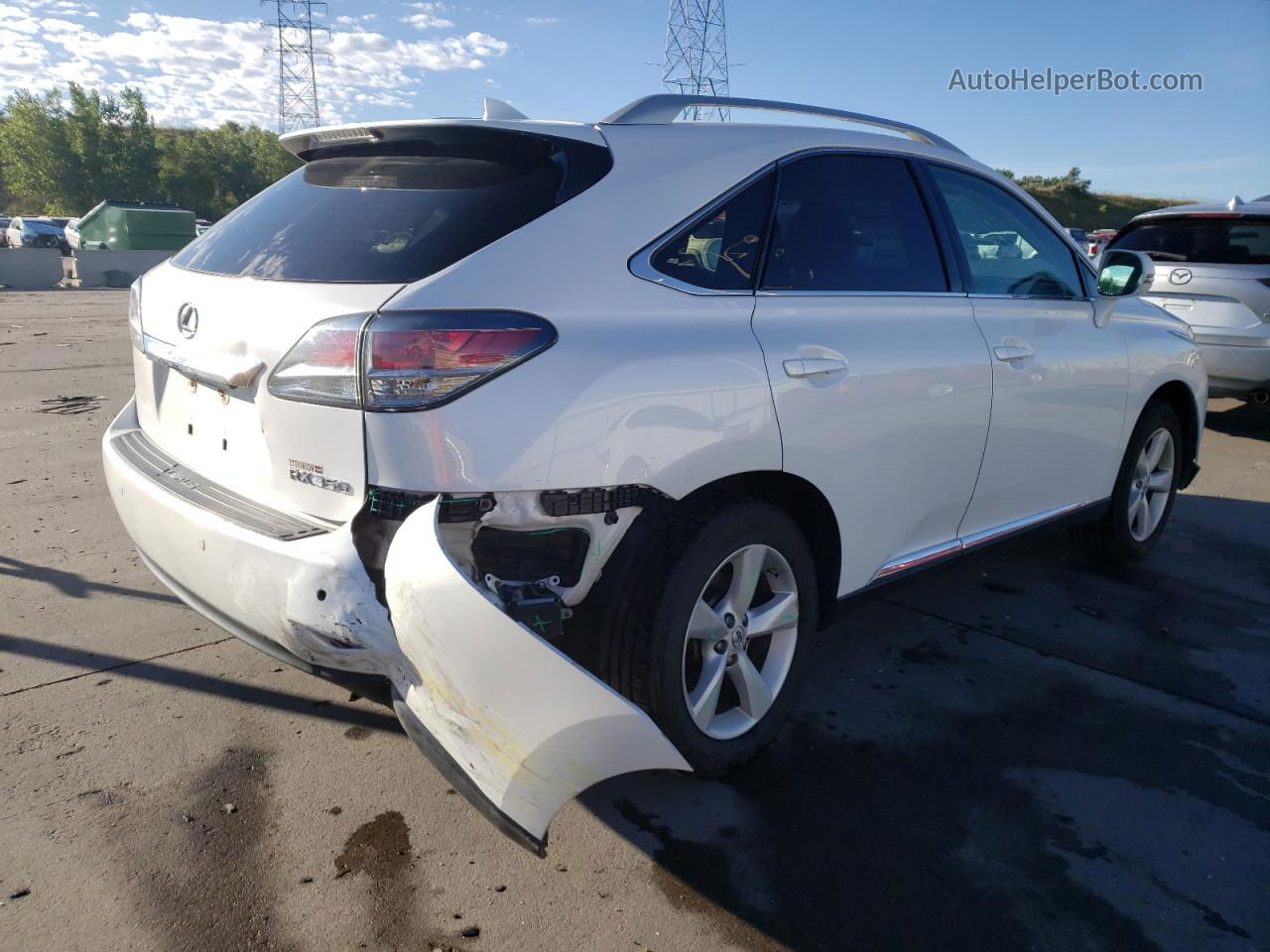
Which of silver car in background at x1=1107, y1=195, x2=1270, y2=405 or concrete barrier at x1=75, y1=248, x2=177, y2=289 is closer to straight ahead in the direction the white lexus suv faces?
the silver car in background

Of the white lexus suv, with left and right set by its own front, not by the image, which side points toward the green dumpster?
left

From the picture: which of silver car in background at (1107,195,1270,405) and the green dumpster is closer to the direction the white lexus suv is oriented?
the silver car in background

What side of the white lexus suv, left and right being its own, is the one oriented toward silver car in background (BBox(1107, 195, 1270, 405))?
front

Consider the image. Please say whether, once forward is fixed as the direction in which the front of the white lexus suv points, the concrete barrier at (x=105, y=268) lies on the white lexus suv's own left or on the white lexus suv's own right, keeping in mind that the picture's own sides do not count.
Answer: on the white lexus suv's own left

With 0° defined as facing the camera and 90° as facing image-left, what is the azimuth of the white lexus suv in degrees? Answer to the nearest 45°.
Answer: approximately 225°

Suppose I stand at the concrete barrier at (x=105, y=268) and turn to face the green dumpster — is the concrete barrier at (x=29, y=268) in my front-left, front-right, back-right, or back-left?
back-left

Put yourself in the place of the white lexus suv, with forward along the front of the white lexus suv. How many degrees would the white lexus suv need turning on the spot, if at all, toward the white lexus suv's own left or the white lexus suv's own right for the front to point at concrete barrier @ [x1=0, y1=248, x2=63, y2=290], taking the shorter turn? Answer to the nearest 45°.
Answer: approximately 90° to the white lexus suv's own left
